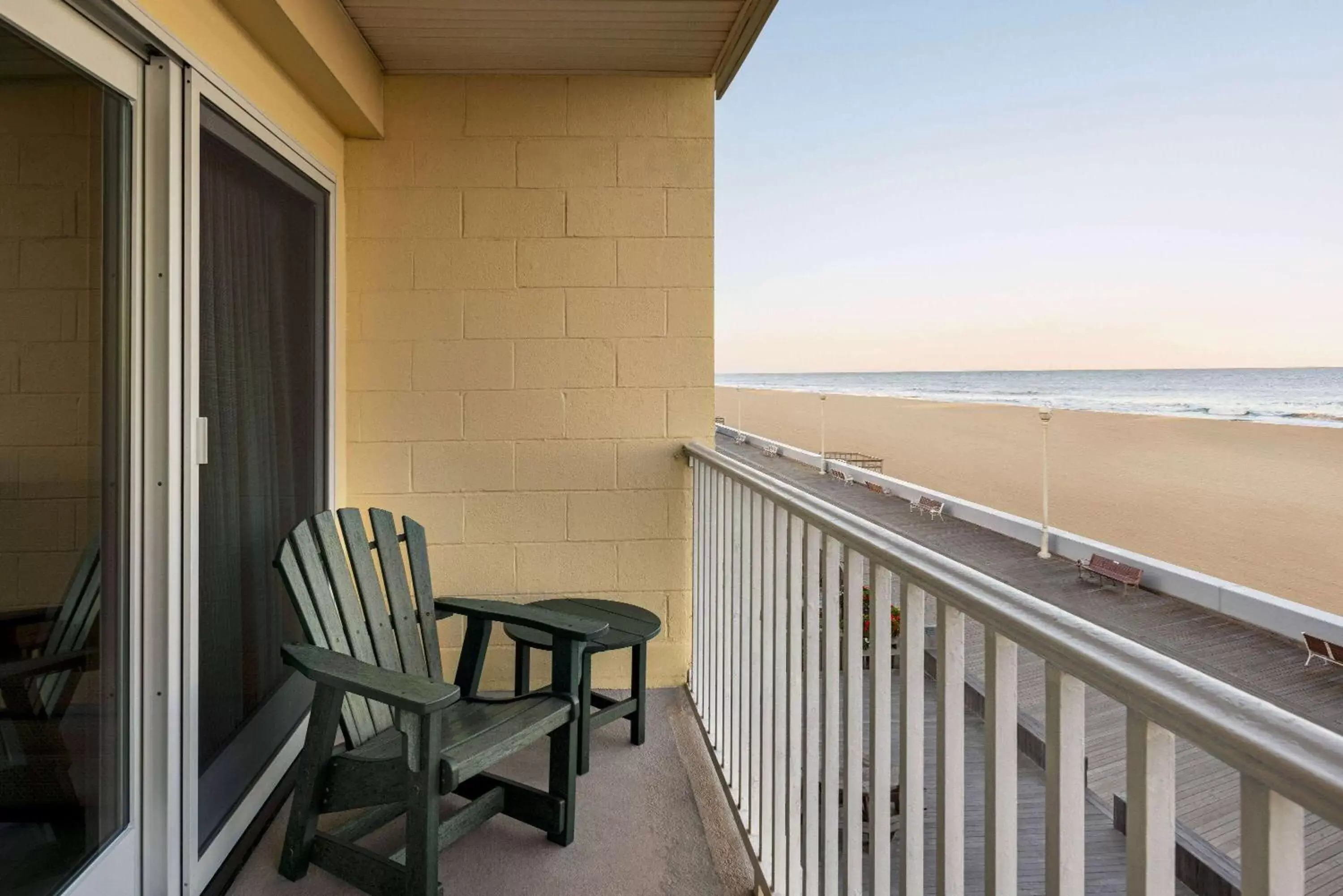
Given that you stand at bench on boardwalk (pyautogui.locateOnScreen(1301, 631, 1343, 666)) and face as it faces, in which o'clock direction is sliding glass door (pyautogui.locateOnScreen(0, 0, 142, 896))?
The sliding glass door is roughly at 5 o'clock from the bench on boardwalk.

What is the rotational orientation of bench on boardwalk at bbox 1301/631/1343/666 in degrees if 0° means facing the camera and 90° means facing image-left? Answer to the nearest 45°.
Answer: approximately 225°

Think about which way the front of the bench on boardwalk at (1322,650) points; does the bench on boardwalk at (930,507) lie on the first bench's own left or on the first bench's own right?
on the first bench's own left

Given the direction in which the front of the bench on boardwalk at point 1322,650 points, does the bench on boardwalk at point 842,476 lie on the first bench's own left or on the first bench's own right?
on the first bench's own left

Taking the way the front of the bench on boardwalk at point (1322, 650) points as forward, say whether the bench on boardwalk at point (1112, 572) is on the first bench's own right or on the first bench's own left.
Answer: on the first bench's own left

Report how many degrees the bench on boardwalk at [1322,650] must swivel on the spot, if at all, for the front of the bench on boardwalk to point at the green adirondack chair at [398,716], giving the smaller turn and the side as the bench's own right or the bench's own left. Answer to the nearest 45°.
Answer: approximately 135° to the bench's own right
